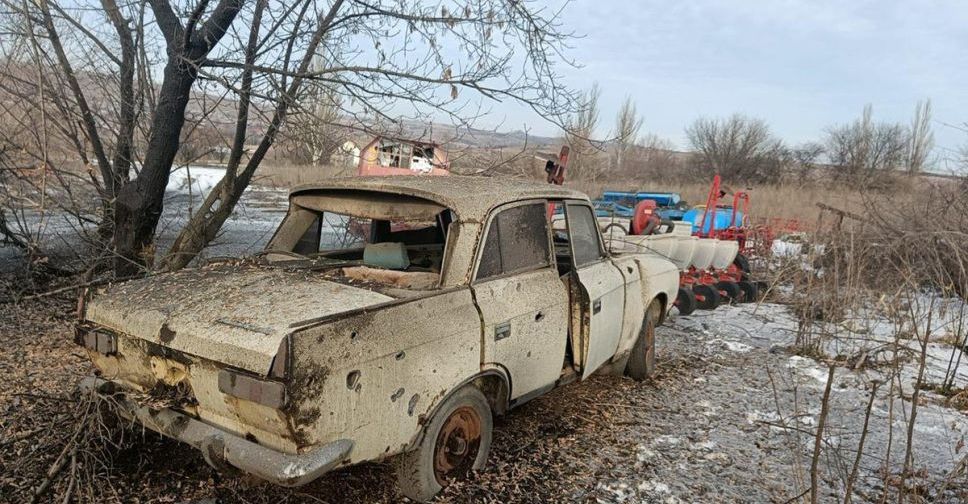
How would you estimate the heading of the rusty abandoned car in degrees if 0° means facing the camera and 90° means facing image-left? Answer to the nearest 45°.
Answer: approximately 225°

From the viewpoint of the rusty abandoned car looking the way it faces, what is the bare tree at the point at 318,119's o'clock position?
The bare tree is roughly at 10 o'clock from the rusty abandoned car.
